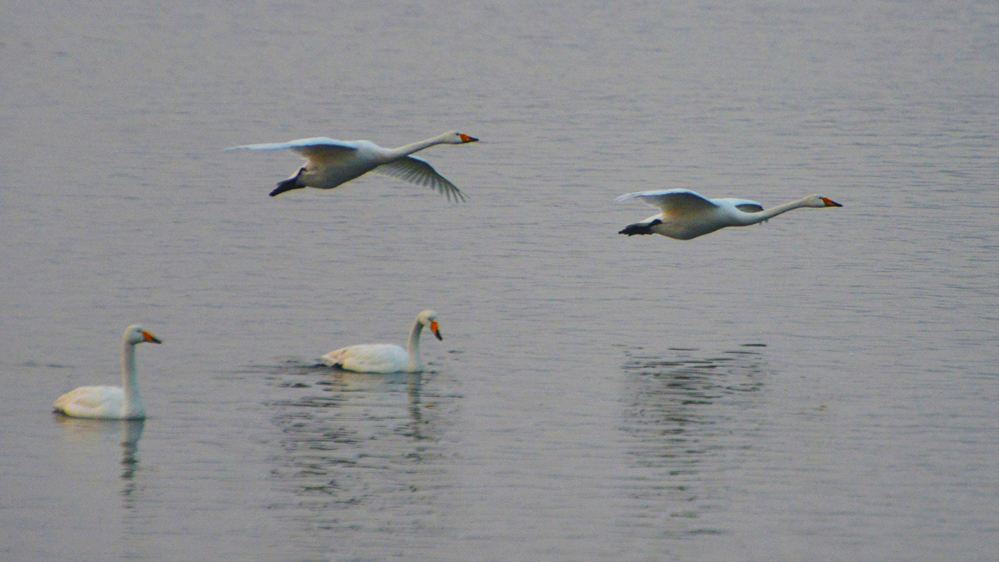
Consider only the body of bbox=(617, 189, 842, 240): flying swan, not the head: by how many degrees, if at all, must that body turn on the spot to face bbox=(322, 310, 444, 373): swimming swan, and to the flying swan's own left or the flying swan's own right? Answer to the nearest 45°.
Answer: approximately 135° to the flying swan's own right

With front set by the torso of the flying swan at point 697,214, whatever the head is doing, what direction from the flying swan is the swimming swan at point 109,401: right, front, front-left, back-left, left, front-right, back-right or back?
back-right

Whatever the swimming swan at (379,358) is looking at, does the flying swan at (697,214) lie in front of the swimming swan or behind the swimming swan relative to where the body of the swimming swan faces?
in front

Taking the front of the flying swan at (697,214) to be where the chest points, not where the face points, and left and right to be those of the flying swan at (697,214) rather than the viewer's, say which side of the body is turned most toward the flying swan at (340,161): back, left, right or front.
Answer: back

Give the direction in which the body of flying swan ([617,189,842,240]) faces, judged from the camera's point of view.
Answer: to the viewer's right

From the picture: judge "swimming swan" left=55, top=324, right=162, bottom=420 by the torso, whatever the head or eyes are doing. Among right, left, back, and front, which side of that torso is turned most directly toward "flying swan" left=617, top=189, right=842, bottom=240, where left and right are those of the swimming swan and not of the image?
front

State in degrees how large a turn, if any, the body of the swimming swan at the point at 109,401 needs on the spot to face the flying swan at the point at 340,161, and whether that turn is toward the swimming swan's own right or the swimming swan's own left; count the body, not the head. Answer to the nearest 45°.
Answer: approximately 45° to the swimming swan's own left

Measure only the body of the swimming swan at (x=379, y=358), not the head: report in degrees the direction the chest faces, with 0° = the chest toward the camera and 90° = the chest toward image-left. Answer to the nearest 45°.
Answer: approximately 270°

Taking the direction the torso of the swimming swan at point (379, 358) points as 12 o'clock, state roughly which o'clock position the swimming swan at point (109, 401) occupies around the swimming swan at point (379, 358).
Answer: the swimming swan at point (109, 401) is roughly at 5 o'clock from the swimming swan at point (379, 358).

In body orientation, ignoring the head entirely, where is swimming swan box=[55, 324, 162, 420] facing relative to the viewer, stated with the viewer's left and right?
facing to the right of the viewer
